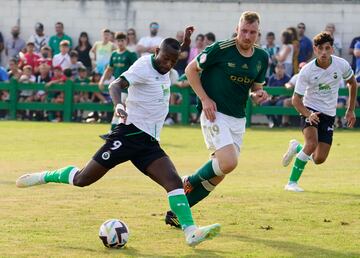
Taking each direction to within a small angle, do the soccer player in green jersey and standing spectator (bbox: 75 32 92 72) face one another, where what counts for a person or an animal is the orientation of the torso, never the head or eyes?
no

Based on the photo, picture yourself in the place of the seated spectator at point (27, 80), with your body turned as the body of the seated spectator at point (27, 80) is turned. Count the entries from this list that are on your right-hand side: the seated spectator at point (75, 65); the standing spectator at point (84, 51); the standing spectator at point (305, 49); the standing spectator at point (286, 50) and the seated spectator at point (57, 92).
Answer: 0

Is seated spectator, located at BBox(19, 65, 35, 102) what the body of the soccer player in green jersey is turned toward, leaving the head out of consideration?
no

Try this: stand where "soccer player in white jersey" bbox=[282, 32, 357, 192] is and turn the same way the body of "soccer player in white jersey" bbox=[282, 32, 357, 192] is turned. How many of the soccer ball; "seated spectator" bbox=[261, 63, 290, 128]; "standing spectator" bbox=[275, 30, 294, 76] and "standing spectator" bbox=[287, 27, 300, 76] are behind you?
3

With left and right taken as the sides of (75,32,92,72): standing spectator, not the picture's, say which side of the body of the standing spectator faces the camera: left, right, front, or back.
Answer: front

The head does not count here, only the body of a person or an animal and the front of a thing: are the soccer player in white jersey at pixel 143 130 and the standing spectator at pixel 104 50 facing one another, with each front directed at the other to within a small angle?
no

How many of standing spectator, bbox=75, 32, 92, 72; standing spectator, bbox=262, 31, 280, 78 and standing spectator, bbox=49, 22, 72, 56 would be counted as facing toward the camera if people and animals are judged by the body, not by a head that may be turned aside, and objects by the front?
3

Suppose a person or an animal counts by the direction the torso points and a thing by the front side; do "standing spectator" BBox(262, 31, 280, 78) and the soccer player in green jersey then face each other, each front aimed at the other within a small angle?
no

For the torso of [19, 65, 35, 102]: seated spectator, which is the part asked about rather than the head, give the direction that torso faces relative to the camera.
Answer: toward the camera

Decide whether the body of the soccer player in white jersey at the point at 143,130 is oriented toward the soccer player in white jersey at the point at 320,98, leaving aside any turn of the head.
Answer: no

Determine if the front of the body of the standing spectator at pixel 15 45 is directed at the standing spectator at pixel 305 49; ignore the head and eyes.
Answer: no

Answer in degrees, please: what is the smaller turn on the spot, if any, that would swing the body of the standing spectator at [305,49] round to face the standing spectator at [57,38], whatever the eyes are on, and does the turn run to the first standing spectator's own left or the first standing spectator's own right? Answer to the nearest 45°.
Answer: approximately 45° to the first standing spectator's own right

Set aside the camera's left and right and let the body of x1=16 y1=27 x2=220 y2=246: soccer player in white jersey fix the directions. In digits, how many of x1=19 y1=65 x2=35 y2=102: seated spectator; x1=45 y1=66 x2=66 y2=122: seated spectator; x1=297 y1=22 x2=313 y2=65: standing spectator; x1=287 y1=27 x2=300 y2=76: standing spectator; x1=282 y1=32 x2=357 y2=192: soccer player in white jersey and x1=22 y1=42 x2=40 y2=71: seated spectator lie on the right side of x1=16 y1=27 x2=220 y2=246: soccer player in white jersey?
0

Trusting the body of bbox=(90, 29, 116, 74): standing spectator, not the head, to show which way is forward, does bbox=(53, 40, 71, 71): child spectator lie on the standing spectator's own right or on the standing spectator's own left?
on the standing spectator's own right

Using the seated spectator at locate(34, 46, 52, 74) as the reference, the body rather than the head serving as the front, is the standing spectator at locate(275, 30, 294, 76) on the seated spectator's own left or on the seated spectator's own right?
on the seated spectator's own left
